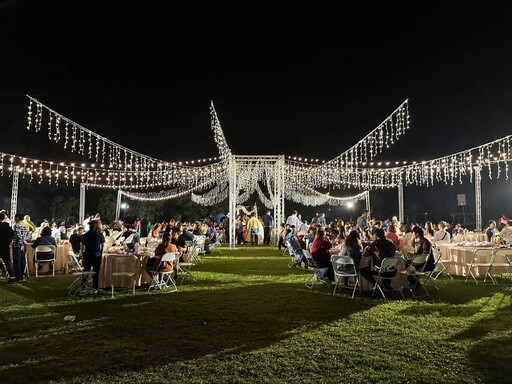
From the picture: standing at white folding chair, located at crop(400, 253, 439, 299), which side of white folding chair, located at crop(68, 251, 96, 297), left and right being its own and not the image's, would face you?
front

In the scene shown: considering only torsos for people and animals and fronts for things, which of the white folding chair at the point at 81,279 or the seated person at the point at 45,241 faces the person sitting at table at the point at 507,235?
the white folding chair

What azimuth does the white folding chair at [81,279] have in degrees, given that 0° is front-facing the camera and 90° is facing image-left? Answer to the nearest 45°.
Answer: approximately 270°
